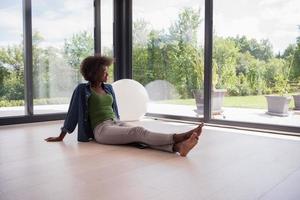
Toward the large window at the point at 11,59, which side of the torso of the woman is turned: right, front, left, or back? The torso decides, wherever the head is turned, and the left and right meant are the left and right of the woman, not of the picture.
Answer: back

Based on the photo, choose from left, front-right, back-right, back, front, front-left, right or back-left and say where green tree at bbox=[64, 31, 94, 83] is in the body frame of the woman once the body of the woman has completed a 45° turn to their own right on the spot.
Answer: back

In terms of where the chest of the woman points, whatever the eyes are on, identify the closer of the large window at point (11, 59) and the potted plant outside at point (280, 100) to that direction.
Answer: the potted plant outside

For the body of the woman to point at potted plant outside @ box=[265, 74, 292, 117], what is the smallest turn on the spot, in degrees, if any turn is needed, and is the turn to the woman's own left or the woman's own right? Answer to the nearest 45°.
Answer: approximately 45° to the woman's own left

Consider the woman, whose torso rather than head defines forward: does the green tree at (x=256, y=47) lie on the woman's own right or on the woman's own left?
on the woman's own left

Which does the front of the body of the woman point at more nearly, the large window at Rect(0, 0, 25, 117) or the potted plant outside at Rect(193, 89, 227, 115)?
the potted plant outside

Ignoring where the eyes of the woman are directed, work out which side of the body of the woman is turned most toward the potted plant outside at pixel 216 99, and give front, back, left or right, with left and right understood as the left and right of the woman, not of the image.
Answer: left

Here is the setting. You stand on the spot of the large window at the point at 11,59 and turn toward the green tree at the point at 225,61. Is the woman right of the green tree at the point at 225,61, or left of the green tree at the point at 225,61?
right

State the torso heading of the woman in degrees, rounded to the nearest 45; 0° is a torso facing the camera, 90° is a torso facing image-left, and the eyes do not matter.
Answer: approximately 315°

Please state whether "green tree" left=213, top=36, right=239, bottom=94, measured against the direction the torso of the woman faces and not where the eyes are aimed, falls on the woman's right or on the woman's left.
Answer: on the woman's left
